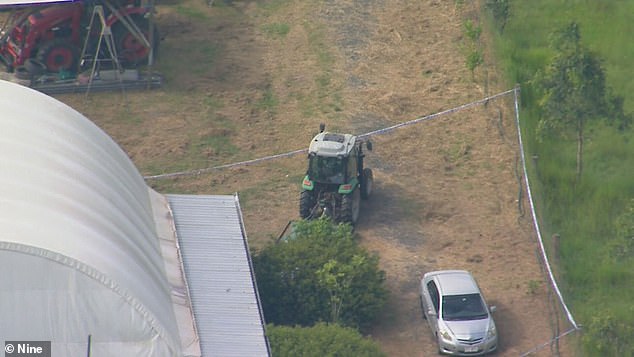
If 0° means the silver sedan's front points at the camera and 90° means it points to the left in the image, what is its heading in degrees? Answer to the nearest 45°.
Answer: approximately 0°

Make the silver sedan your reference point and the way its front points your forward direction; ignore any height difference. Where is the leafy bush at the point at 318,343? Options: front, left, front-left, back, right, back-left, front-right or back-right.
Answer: front-right

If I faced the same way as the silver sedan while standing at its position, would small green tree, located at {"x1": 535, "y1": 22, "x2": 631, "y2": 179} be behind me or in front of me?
behind

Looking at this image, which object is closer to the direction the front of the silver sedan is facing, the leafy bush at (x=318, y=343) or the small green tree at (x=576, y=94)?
the leafy bush

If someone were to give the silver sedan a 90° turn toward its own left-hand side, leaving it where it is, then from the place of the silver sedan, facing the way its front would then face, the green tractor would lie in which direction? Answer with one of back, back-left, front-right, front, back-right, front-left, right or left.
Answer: back-left

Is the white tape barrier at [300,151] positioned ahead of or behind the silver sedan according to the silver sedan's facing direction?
behind

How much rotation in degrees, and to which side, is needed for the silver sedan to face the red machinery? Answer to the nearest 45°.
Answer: approximately 135° to its right

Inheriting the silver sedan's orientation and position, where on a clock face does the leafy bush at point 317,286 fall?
The leafy bush is roughly at 3 o'clock from the silver sedan.

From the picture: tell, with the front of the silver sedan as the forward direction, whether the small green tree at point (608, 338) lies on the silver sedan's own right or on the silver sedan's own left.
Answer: on the silver sedan's own left

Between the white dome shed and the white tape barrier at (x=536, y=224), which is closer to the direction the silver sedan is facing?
the white dome shed
